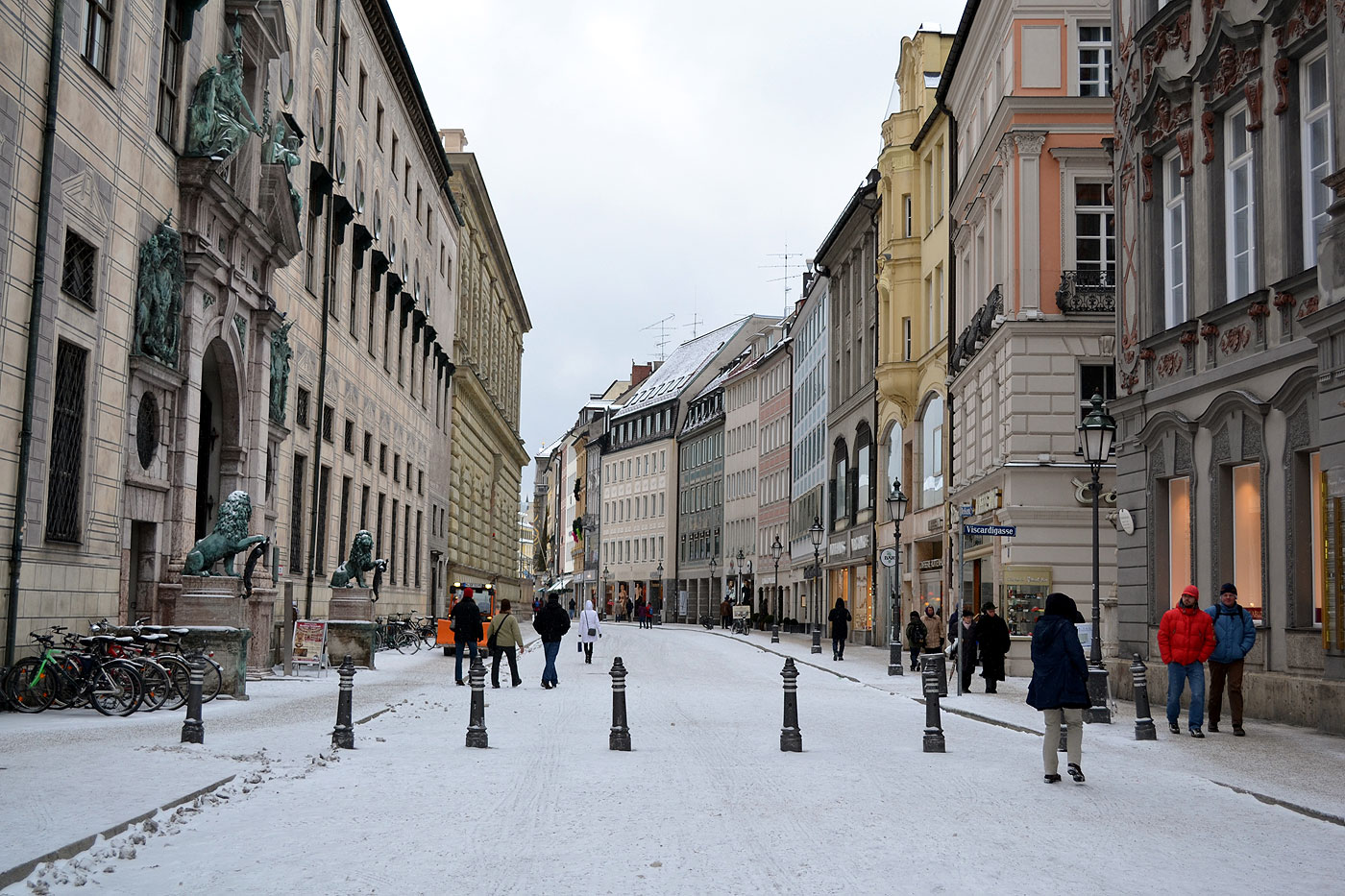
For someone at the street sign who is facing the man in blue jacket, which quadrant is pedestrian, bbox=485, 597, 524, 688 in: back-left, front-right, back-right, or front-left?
back-right

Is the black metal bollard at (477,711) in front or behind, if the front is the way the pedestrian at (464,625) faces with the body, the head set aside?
behind

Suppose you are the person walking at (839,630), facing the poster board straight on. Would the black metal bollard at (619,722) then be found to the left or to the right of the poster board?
left

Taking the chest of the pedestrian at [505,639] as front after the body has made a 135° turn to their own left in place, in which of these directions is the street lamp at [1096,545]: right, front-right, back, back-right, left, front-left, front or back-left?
left

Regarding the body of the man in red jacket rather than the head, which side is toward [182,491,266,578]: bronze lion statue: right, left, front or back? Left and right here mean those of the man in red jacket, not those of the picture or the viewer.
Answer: right

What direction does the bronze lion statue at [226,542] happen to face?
to the viewer's right

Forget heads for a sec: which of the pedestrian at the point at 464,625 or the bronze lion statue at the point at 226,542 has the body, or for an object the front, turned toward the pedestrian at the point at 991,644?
the bronze lion statue

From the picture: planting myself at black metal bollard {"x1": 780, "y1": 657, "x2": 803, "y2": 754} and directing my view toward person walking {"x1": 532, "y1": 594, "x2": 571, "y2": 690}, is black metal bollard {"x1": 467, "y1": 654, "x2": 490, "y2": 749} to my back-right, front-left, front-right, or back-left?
front-left

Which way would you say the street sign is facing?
toward the camera

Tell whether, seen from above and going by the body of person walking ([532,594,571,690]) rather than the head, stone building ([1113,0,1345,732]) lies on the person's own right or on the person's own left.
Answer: on the person's own right

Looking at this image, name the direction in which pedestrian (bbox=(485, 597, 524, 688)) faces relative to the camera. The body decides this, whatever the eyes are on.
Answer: away from the camera

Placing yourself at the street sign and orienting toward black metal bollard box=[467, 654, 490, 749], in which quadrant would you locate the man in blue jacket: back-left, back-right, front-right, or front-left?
front-left

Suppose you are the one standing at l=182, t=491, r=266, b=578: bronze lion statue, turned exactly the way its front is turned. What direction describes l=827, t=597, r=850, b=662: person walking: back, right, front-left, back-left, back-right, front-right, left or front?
front-left

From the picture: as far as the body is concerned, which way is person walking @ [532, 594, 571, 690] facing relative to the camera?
away from the camera

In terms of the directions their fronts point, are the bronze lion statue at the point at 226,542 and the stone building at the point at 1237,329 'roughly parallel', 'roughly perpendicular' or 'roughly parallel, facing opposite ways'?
roughly parallel, facing opposite ways

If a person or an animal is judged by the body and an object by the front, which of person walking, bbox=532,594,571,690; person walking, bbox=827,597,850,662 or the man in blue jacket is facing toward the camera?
the man in blue jacket

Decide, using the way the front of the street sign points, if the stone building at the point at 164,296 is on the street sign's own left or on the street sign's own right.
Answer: on the street sign's own right
